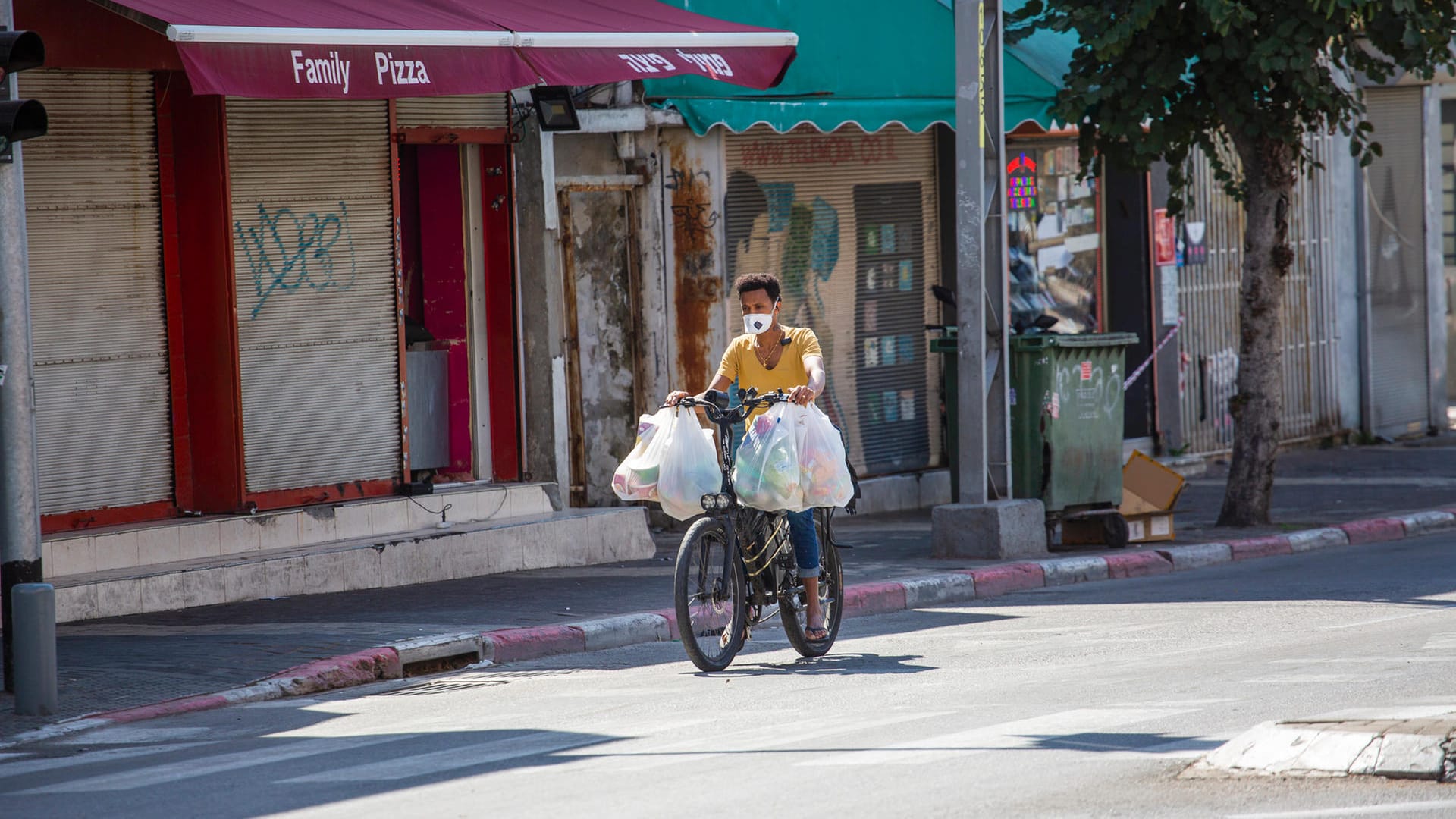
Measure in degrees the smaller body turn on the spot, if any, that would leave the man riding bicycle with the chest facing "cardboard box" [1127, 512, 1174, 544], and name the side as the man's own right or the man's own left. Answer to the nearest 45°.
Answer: approximately 180°

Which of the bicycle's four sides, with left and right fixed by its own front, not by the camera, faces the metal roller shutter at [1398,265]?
back

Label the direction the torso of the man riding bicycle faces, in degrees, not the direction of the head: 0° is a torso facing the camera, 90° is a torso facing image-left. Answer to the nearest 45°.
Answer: approximately 45°

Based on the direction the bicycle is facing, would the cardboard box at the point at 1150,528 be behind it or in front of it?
behind

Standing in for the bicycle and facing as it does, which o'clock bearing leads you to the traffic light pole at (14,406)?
The traffic light pole is roughly at 1 o'clock from the bicycle.

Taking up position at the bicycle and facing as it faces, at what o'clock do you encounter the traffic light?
The traffic light is roughly at 1 o'clock from the bicycle.

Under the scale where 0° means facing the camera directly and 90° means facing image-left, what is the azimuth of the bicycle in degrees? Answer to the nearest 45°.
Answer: approximately 45°

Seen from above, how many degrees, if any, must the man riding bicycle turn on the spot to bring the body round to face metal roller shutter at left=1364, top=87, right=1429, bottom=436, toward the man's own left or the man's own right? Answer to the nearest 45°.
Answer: approximately 180°
